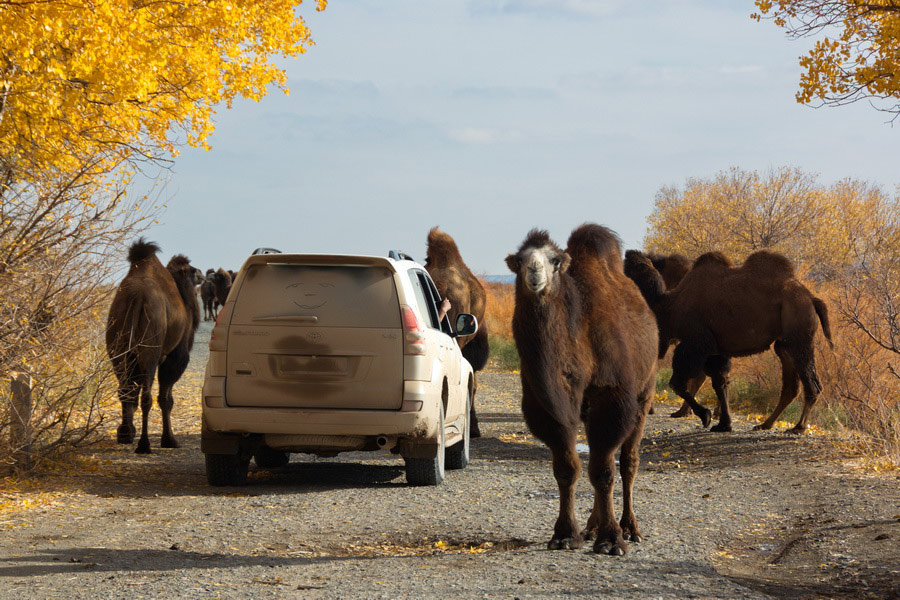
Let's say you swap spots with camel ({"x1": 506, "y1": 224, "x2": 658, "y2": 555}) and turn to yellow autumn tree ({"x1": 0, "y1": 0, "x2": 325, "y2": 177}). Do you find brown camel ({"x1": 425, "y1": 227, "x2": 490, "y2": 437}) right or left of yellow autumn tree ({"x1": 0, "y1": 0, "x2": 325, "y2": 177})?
right

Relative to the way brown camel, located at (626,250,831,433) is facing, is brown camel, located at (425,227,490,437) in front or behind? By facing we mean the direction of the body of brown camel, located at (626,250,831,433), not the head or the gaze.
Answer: in front

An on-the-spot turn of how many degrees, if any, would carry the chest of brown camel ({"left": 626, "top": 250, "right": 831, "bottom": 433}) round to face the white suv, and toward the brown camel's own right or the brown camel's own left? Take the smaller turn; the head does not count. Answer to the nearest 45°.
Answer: approximately 45° to the brown camel's own left

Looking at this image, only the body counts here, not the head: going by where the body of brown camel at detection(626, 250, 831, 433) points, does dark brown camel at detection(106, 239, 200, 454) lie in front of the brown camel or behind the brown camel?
in front

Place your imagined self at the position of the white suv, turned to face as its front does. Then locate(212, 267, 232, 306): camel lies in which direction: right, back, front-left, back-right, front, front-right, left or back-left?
front

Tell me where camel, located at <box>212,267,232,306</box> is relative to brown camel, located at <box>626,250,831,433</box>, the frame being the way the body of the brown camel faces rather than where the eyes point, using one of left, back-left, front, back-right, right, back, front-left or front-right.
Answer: front-right

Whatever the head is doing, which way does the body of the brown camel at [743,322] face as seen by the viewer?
to the viewer's left

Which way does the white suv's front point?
away from the camera

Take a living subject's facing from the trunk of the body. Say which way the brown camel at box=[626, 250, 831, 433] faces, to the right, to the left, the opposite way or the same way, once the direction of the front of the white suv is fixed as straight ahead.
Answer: to the left

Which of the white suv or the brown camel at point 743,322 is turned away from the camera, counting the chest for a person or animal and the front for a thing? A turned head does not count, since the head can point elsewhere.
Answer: the white suv
